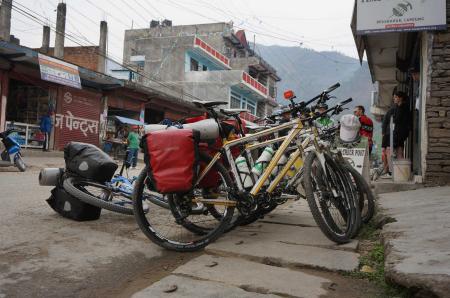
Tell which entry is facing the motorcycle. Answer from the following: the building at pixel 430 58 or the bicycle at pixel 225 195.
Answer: the building

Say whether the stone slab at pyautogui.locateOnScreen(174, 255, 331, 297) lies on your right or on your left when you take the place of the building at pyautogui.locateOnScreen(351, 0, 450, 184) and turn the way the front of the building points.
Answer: on your left

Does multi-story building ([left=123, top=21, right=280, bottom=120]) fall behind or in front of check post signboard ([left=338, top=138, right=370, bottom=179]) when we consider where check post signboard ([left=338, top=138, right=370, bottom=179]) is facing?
behind

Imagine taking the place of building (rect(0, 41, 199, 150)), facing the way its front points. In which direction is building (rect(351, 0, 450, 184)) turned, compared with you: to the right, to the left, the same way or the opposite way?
the opposite way

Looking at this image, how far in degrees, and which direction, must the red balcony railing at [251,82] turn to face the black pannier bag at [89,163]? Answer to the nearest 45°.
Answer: approximately 45° to its right

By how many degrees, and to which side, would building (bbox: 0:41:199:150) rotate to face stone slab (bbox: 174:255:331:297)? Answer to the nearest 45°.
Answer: approximately 45° to its right

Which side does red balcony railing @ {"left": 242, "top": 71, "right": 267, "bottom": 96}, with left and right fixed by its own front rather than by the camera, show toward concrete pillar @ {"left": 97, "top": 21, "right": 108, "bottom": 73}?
right

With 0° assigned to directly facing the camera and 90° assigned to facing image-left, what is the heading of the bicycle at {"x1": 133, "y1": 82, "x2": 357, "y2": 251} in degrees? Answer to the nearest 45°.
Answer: approximately 270°

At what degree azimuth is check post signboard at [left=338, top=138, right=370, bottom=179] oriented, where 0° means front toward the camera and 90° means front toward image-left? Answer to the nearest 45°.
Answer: approximately 0°
